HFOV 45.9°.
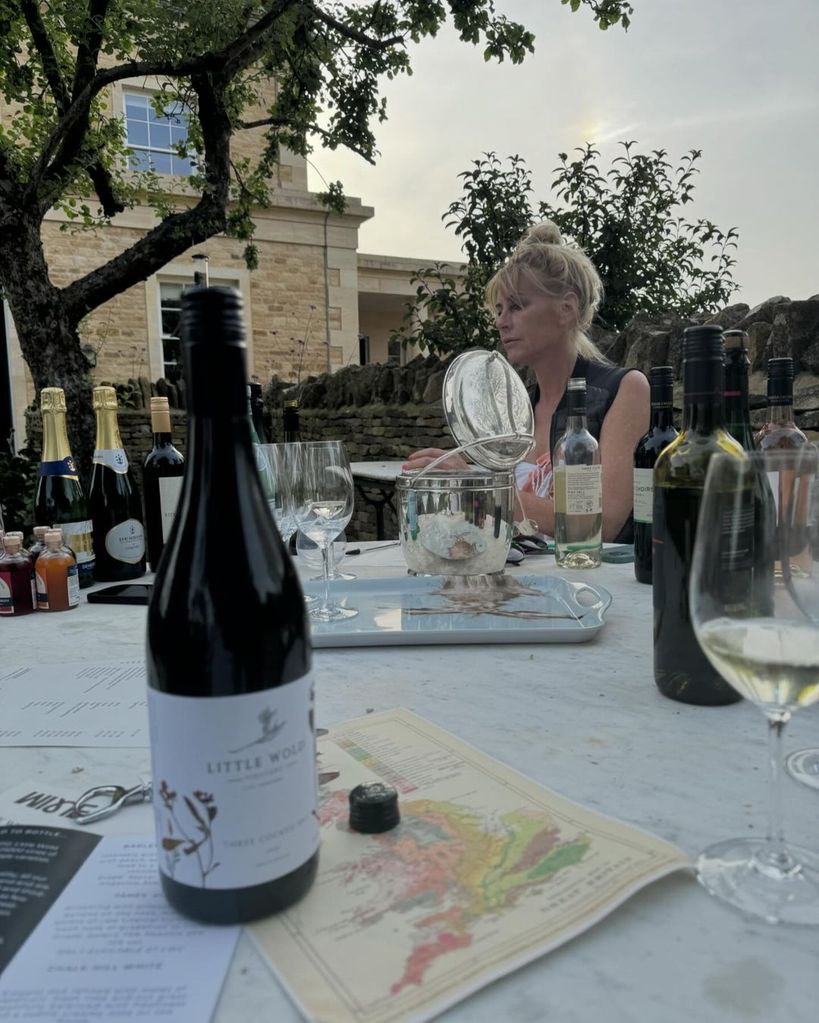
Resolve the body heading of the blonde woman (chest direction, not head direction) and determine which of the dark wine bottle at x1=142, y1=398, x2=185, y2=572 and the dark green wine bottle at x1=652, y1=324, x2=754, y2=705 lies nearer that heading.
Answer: the dark wine bottle

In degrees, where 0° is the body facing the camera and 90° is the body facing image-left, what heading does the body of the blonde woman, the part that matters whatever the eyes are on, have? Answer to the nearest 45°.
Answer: approximately 45°

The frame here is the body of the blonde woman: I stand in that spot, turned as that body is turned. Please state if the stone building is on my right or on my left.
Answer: on my right

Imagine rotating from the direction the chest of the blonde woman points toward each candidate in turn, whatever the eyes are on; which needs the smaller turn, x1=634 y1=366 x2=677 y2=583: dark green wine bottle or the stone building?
the dark green wine bottle

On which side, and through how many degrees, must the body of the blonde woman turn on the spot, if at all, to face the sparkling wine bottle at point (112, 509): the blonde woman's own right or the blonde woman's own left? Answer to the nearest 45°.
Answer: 0° — they already face it

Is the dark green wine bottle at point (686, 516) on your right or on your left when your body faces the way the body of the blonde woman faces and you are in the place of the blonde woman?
on your left
